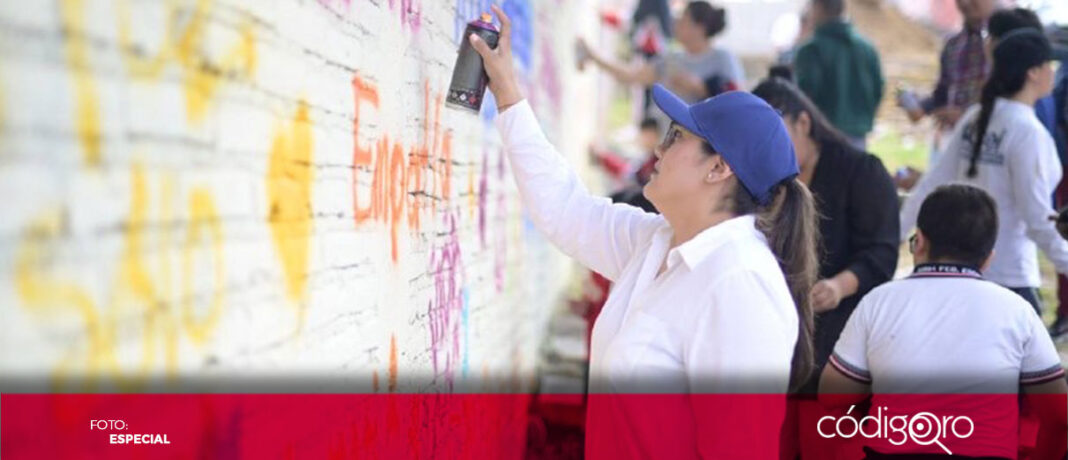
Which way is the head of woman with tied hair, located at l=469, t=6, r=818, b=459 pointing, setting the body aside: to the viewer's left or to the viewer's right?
to the viewer's left

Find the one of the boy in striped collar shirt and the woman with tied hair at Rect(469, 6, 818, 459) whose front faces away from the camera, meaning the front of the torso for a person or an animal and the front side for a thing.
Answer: the boy in striped collar shirt

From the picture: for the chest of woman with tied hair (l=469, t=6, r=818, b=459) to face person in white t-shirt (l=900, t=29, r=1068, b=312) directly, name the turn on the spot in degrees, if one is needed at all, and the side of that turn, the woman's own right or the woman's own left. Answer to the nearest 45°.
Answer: approximately 135° to the woman's own right

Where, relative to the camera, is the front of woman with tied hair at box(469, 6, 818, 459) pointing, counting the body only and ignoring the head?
to the viewer's left

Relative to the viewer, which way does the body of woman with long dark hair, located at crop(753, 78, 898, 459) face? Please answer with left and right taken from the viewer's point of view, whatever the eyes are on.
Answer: facing to the left of the viewer

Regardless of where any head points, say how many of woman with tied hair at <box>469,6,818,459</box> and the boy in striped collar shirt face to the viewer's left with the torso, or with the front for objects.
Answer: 1

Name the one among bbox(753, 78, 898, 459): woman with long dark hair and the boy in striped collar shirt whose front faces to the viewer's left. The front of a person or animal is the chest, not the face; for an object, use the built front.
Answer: the woman with long dark hair

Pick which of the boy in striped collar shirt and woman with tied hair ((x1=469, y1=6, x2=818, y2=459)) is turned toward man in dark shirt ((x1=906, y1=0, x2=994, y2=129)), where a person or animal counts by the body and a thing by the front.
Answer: the boy in striped collar shirt

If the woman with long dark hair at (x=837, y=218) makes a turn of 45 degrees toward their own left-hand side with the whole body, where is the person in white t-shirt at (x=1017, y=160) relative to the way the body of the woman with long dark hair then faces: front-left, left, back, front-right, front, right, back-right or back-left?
back

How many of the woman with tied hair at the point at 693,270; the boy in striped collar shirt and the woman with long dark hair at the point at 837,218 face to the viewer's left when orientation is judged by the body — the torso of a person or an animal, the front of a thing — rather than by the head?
2

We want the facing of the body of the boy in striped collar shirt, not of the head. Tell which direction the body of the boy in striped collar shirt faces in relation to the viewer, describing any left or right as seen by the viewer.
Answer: facing away from the viewer

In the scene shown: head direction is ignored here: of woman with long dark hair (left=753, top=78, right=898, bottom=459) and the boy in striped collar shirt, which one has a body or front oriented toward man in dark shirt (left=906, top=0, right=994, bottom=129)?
the boy in striped collar shirt
